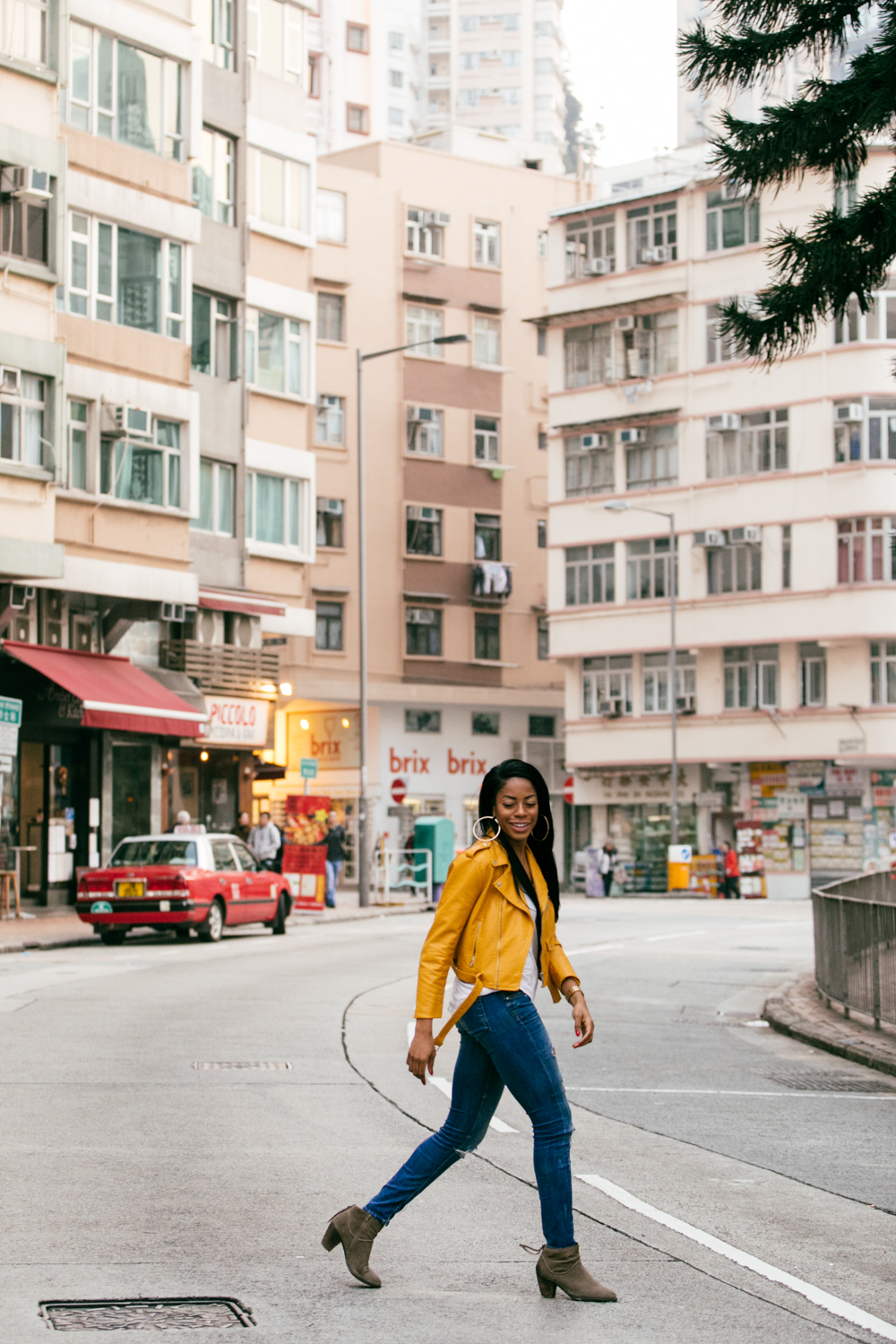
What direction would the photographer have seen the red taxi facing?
facing away from the viewer and to the right of the viewer

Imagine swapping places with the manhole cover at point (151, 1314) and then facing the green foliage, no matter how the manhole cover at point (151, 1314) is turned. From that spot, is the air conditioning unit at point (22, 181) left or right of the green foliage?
left

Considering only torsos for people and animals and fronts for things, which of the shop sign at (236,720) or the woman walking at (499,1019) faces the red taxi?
the shop sign

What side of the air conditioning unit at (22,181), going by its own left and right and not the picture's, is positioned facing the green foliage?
front

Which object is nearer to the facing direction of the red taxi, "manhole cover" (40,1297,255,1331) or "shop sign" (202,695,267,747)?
the shop sign

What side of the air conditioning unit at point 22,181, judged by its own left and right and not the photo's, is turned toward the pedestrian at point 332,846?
left

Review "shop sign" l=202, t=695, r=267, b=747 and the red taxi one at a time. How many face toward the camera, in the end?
1

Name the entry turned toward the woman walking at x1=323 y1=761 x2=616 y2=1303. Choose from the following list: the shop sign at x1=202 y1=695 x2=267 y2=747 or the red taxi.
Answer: the shop sign

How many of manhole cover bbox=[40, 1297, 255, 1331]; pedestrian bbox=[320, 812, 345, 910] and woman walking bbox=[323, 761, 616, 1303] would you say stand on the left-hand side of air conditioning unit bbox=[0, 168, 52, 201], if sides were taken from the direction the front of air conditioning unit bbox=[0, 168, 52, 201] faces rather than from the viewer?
1

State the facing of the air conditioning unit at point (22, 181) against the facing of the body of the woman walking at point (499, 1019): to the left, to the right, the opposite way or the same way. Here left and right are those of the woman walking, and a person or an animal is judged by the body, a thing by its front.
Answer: the same way

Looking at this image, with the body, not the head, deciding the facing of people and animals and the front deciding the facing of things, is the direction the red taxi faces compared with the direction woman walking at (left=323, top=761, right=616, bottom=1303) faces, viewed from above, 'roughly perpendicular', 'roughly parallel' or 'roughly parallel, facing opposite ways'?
roughly perpendicular

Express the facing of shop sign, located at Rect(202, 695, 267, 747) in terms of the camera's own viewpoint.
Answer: facing the viewer

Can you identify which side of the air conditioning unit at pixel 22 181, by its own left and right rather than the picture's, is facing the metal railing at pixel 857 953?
front

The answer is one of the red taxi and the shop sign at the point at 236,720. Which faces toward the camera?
the shop sign
